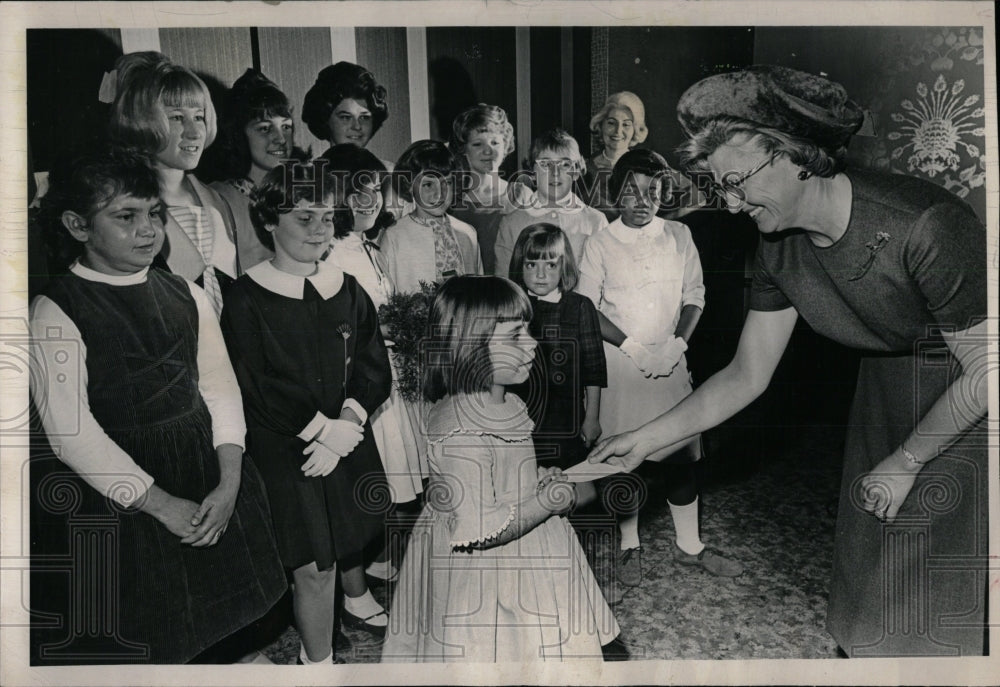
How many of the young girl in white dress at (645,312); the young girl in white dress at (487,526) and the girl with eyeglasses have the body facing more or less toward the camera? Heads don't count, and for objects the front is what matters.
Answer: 2

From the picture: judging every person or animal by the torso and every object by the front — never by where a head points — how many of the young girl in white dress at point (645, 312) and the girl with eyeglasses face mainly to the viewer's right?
0

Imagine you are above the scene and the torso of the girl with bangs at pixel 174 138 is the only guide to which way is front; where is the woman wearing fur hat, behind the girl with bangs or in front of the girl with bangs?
in front

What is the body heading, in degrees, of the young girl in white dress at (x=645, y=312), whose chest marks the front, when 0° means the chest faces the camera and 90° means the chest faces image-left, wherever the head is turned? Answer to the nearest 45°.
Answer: approximately 0°

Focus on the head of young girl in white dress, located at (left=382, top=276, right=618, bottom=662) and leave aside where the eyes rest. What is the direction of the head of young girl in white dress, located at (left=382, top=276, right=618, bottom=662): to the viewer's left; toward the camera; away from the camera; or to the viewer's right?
to the viewer's right

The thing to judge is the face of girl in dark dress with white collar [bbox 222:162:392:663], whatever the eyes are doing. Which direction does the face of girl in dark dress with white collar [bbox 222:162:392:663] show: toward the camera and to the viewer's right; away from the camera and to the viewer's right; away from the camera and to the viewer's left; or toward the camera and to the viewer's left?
toward the camera and to the viewer's right

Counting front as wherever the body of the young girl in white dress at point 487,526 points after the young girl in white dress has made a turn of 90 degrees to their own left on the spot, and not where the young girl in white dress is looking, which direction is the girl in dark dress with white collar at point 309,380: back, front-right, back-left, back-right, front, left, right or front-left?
left

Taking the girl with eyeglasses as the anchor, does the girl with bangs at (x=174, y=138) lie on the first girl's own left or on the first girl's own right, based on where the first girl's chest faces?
on the first girl's own right

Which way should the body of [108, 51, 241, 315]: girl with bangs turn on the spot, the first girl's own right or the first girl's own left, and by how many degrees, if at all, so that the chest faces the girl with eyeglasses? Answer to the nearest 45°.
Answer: approximately 45° to the first girl's own left

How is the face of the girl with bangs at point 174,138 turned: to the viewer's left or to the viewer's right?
to the viewer's right

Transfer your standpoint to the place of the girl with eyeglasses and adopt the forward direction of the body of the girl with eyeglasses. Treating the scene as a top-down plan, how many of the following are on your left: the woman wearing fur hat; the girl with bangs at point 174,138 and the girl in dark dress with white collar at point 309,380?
1

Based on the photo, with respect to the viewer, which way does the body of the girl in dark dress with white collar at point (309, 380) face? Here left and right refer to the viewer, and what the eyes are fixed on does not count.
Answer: facing the viewer and to the right of the viewer

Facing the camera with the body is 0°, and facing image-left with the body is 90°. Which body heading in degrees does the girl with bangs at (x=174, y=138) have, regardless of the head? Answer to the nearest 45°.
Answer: approximately 315°
